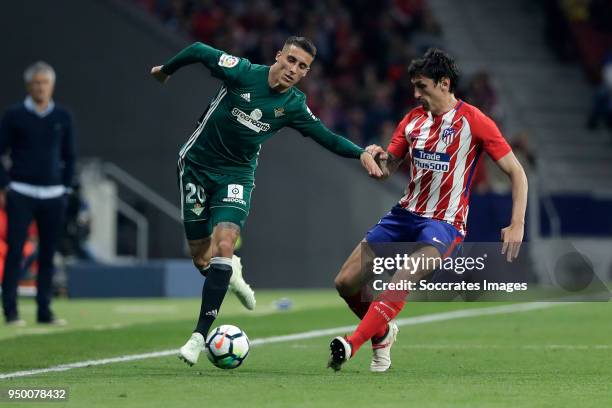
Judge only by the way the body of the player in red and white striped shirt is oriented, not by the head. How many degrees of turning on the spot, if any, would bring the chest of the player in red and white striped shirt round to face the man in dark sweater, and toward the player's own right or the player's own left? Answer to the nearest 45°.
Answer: approximately 90° to the player's own right

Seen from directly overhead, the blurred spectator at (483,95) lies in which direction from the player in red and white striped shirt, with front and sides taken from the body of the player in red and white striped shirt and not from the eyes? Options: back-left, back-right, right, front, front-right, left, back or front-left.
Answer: back-right

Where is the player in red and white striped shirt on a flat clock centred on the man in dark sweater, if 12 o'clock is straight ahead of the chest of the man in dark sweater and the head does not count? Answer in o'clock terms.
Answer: The player in red and white striped shirt is roughly at 11 o'clock from the man in dark sweater.

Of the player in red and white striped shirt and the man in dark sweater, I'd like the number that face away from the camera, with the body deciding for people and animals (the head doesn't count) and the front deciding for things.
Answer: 0

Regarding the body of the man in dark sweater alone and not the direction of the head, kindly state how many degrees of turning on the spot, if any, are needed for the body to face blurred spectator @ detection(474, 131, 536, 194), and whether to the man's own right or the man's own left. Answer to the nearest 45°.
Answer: approximately 135° to the man's own left

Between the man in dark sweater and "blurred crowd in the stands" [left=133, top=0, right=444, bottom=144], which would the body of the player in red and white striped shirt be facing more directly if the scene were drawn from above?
the man in dark sweater

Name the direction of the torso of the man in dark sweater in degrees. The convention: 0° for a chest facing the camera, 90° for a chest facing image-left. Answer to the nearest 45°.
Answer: approximately 0°

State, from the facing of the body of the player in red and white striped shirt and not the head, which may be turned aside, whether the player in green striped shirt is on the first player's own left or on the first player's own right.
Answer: on the first player's own right

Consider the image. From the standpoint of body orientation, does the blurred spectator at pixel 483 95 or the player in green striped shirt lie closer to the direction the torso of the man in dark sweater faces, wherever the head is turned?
the player in green striped shirt

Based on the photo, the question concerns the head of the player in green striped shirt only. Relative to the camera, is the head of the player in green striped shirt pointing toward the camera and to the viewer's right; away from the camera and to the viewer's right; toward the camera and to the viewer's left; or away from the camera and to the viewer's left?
toward the camera and to the viewer's right

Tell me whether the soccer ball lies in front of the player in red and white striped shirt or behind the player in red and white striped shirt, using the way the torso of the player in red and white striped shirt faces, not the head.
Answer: in front
